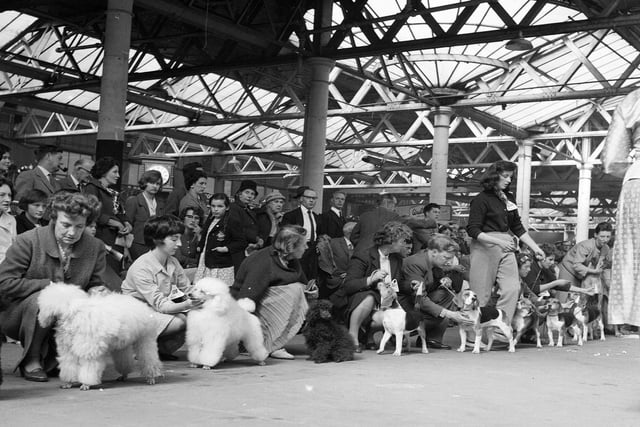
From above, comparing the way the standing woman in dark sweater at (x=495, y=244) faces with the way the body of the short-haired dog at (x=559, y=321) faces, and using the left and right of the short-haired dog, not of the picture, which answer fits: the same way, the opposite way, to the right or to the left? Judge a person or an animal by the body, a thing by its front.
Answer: to the left

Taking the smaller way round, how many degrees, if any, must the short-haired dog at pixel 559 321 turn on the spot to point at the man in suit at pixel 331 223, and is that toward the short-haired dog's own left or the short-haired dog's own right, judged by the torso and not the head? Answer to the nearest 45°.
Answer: approximately 45° to the short-haired dog's own right

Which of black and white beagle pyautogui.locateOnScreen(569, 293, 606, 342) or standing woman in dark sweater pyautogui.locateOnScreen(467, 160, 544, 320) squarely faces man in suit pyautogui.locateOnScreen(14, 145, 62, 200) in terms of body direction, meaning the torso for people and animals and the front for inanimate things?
the black and white beagle

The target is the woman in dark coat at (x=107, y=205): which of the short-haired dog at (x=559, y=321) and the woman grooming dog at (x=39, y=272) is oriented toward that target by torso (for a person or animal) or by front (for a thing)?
the short-haired dog

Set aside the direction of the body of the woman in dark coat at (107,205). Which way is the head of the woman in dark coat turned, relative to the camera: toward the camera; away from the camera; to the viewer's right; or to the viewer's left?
to the viewer's right

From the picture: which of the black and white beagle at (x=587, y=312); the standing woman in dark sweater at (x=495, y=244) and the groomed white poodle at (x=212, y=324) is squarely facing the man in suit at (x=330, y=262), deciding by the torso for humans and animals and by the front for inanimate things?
the black and white beagle

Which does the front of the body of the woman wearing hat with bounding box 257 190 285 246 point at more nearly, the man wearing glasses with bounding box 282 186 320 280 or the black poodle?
the black poodle

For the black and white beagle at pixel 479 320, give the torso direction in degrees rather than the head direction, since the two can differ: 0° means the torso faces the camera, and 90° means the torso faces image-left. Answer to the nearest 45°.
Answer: approximately 45°
